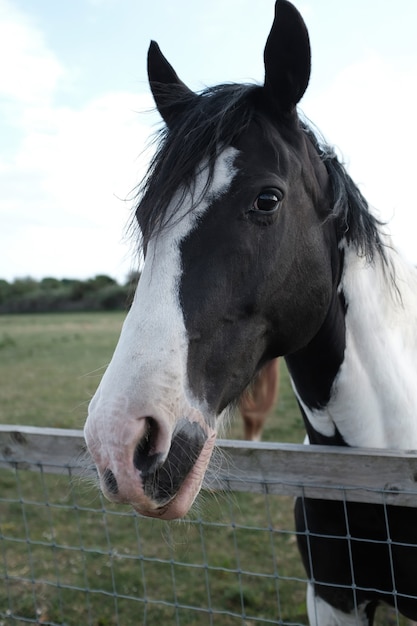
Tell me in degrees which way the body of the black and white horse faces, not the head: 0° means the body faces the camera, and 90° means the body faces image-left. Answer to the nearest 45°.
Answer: approximately 45°
